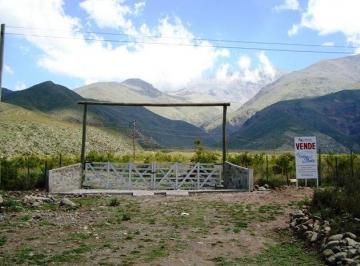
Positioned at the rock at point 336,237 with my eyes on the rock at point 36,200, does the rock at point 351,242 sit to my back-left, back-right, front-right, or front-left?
back-left

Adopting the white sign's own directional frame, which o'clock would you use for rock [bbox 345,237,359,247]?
The rock is roughly at 12 o'clock from the white sign.

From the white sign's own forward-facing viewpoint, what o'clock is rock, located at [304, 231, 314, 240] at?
The rock is roughly at 12 o'clock from the white sign.

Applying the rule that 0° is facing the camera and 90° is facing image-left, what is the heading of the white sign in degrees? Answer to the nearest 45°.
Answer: approximately 0°

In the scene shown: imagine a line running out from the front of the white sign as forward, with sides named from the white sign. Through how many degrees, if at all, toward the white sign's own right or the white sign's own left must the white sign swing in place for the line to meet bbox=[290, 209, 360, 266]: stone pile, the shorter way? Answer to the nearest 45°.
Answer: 0° — it already faces it

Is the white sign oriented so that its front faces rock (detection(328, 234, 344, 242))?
yes

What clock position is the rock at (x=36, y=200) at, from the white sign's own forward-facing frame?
The rock is roughly at 2 o'clock from the white sign.

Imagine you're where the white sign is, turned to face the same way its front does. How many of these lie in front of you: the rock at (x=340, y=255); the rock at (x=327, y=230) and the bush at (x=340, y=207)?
3

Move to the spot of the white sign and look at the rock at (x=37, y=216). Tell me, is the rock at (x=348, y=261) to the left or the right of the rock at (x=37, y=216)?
left

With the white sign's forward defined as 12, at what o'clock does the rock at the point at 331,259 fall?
The rock is roughly at 12 o'clock from the white sign.

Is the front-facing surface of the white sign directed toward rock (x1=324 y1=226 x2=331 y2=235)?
yes
